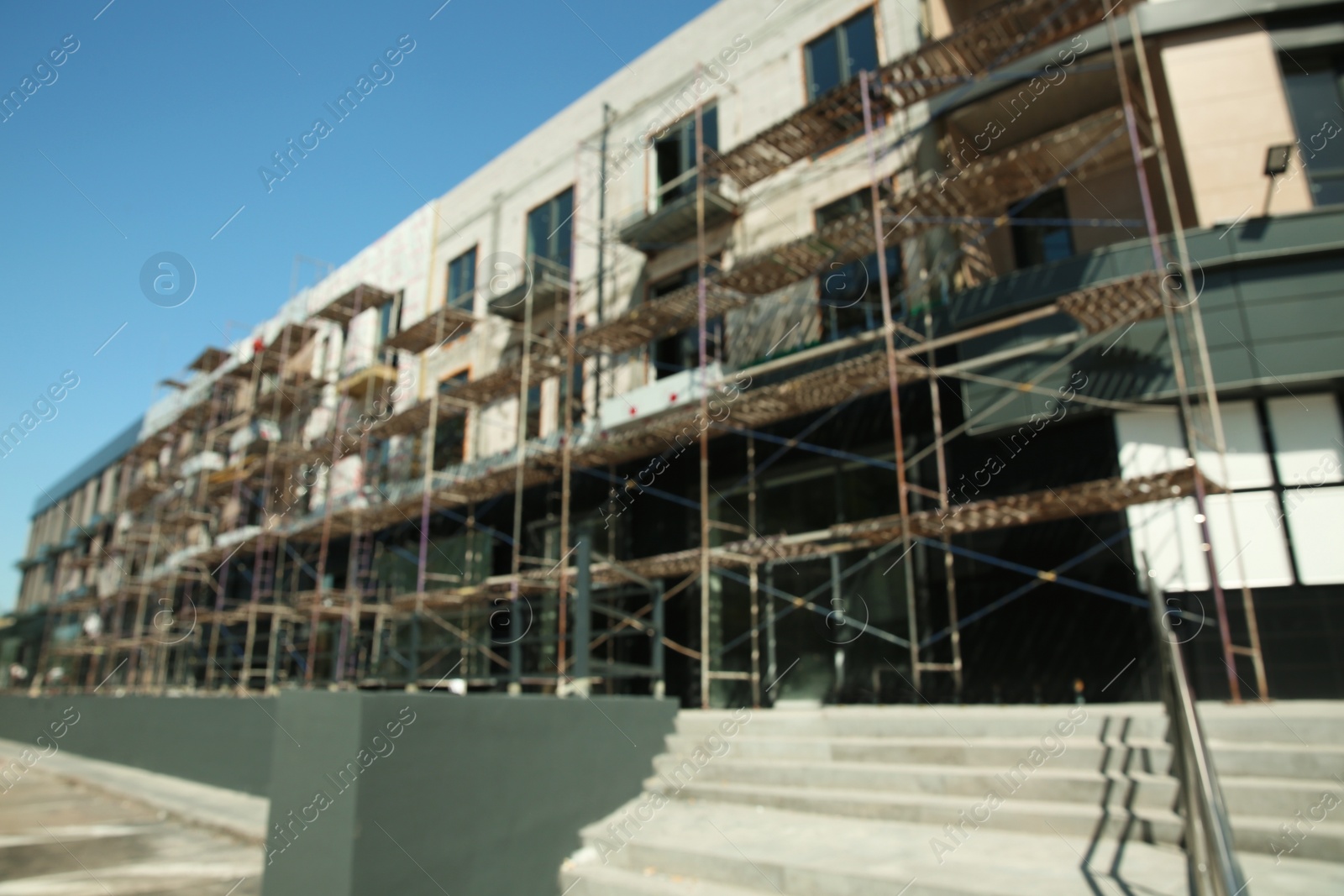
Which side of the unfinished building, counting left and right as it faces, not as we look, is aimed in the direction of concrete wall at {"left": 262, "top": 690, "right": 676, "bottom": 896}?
front

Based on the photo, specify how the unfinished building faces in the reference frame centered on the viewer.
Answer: facing the viewer and to the left of the viewer

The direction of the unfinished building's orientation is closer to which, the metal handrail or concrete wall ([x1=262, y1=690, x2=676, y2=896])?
the concrete wall

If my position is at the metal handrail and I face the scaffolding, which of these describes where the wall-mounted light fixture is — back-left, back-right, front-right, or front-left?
front-right

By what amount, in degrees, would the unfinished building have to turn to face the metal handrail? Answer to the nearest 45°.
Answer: approximately 45° to its left

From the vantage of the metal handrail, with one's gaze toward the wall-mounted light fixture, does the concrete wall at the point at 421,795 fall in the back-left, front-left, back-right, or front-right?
back-left
